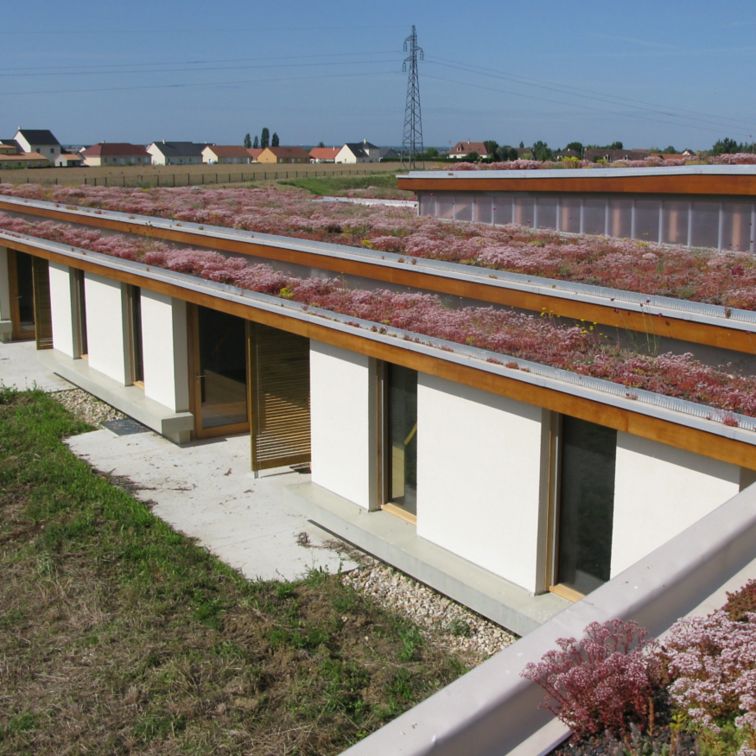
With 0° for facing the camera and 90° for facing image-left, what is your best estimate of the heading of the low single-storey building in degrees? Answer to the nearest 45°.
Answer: approximately 45°

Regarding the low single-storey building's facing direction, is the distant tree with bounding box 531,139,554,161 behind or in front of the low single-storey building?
behind

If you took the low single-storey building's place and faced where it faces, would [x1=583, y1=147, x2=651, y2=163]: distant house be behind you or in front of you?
behind

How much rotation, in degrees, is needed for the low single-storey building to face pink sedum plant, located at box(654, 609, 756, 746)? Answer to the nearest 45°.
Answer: approximately 45° to its left

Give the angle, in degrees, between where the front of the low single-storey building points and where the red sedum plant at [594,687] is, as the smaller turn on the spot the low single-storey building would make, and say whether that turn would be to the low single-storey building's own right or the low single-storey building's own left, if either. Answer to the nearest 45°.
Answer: approximately 45° to the low single-storey building's own left

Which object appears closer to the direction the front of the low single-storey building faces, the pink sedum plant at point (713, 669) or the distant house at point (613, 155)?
the pink sedum plant

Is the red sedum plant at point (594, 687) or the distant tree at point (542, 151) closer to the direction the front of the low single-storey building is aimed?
the red sedum plant
